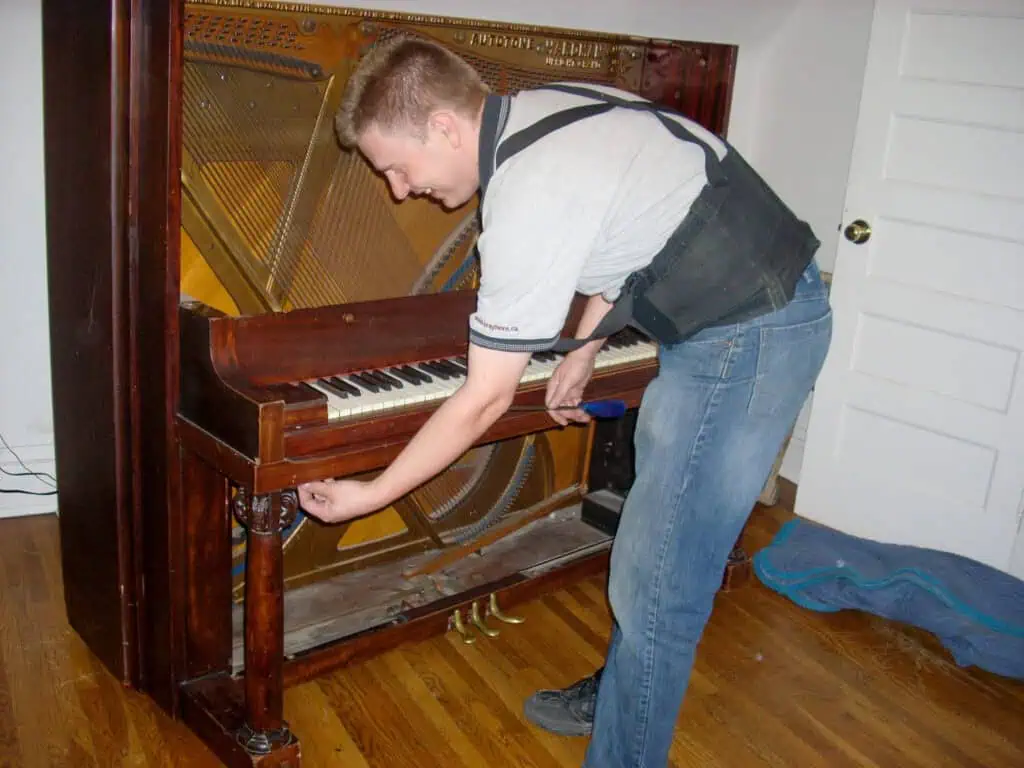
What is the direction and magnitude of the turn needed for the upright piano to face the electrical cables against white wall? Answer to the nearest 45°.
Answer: approximately 180°

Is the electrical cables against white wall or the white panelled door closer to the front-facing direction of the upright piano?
the white panelled door

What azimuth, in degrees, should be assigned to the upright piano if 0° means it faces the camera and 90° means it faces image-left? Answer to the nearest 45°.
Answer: approximately 315°

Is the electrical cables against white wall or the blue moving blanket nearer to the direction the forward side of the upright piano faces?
the blue moving blanket

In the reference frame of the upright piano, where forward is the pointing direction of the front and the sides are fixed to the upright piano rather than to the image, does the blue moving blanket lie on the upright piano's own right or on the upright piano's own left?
on the upright piano's own left

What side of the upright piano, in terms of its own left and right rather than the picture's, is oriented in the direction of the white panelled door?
left
